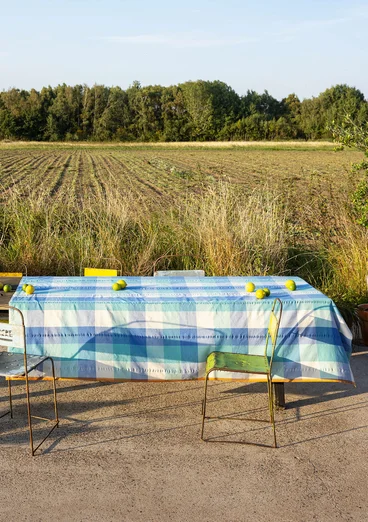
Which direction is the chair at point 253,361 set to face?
to the viewer's left

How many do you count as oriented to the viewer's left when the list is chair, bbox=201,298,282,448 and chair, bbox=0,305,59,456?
1

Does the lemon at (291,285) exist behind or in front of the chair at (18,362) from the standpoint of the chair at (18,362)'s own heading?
in front

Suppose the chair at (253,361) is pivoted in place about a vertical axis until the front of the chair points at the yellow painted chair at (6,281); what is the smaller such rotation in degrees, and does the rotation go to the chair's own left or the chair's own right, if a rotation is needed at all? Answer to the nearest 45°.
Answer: approximately 45° to the chair's own right

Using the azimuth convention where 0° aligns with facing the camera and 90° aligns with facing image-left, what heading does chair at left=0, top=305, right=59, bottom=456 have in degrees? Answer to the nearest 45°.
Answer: approximately 225°

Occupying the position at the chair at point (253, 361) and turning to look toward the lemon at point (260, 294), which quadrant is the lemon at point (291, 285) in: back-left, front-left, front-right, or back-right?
front-right

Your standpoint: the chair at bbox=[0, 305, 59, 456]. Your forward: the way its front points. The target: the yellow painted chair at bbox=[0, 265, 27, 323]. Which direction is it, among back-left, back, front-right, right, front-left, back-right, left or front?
front-left

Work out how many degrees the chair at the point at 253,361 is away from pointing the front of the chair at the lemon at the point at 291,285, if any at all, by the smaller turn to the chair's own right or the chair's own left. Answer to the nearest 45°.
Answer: approximately 135° to the chair's own right

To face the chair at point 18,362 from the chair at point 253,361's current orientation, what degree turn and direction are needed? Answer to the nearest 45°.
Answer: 0° — it already faces it
